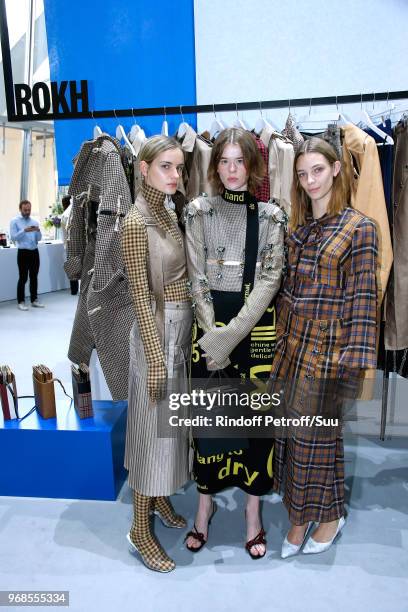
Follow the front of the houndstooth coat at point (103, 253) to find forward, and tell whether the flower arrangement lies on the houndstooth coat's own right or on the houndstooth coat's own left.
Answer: on the houndstooth coat's own right

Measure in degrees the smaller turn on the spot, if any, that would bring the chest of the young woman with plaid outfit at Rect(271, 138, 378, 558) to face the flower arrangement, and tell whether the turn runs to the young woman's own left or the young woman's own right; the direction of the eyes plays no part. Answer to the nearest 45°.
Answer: approximately 90° to the young woman's own right

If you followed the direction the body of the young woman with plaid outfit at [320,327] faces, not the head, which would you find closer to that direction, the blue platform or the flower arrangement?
the blue platform

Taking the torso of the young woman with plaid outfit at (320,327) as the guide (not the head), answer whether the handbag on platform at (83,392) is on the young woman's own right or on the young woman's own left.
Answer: on the young woman's own right

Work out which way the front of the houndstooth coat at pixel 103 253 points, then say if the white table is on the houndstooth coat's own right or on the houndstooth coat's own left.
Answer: on the houndstooth coat's own right

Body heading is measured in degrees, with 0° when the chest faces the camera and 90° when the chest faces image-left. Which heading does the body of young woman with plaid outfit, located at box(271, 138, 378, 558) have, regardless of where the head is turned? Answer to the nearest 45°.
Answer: approximately 45°

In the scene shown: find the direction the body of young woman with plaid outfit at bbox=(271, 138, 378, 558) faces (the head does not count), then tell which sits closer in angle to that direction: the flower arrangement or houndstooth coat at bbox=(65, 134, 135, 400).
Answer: the houndstooth coat

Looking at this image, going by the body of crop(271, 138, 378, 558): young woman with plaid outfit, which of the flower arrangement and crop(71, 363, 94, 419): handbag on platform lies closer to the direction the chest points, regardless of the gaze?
the handbag on platform
